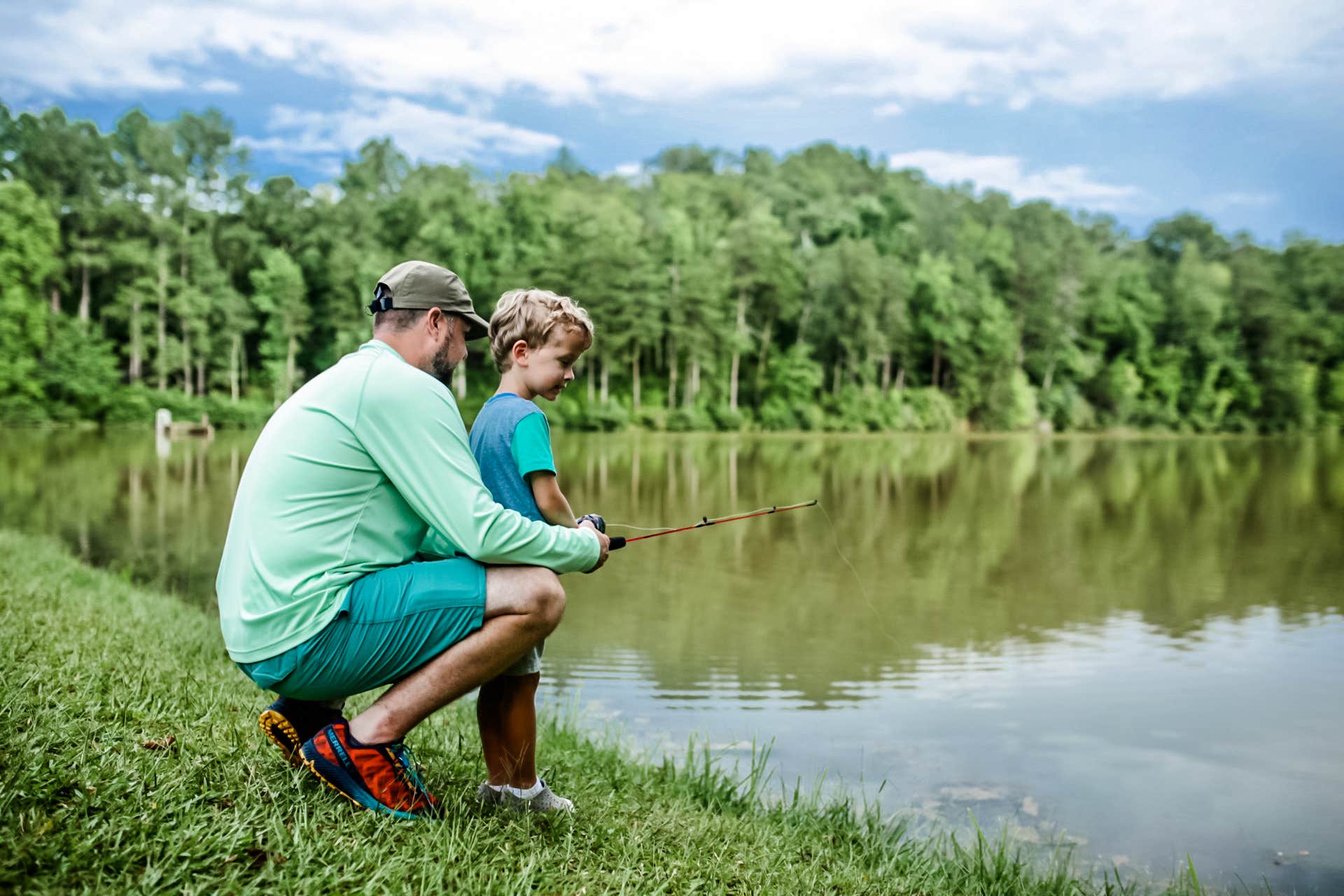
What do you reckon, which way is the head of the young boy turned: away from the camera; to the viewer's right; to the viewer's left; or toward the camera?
to the viewer's right

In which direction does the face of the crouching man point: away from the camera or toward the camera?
away from the camera

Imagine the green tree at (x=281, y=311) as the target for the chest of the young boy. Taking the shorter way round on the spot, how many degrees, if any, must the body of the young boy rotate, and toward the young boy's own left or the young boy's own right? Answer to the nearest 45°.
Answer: approximately 90° to the young boy's own left

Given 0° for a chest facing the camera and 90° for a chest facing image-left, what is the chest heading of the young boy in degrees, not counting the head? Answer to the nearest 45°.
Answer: approximately 270°
